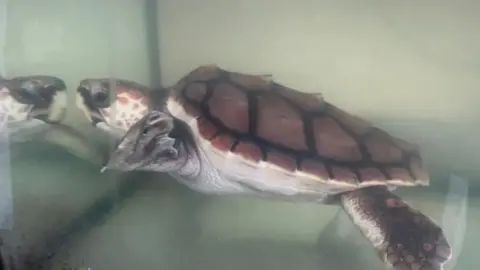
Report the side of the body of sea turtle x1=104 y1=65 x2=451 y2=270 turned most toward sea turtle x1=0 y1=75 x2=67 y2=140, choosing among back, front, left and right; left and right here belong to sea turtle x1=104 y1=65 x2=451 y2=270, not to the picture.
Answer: front

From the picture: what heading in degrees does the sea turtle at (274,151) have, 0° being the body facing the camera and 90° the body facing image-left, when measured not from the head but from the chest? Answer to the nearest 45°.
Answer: approximately 90°
